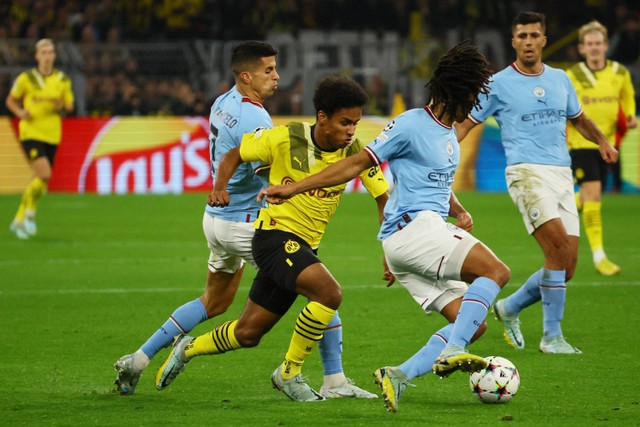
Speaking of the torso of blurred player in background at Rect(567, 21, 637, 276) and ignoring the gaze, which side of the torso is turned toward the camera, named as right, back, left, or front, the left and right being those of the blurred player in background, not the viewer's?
front

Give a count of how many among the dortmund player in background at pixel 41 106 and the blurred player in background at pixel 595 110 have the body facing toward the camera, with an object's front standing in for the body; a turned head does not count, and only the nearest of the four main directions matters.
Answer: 2

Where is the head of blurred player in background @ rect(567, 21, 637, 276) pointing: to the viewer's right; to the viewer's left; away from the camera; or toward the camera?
toward the camera

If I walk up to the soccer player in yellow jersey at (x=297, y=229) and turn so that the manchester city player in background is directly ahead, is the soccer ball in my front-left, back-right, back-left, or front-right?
front-right

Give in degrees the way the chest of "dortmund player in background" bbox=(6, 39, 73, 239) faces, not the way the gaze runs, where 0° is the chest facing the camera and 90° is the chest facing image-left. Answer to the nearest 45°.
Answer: approximately 0°

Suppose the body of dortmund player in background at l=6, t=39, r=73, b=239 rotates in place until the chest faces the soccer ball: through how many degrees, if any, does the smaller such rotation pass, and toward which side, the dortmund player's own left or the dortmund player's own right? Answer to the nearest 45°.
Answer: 0° — they already face it

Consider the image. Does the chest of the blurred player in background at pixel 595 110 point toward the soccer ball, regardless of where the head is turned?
yes

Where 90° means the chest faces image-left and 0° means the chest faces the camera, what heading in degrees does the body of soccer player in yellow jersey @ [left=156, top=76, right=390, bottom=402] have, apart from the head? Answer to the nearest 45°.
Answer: approximately 315°

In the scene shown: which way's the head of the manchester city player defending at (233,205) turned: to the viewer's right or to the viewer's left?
to the viewer's right

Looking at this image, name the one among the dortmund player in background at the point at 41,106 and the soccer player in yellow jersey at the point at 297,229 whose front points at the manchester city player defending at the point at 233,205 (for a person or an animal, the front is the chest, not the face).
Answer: the dortmund player in background

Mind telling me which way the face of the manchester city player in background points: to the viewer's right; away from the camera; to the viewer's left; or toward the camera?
toward the camera

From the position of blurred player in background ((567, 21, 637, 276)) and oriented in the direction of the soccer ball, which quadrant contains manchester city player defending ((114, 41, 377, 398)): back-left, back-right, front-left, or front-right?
front-right

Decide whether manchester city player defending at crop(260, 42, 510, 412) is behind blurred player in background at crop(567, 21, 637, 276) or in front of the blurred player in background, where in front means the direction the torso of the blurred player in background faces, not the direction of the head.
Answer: in front

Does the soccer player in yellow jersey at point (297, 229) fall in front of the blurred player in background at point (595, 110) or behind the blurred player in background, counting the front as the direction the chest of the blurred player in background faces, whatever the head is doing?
in front

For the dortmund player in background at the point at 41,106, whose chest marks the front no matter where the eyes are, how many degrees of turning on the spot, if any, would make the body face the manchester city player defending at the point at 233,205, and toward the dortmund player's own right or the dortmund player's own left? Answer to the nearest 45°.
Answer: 0° — they already face them
